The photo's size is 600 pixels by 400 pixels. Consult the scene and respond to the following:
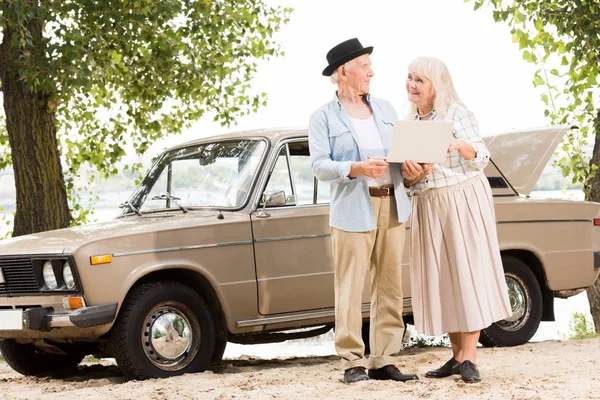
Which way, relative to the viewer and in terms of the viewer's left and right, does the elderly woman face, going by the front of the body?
facing the viewer and to the left of the viewer

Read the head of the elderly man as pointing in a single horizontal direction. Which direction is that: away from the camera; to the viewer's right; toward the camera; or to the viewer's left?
to the viewer's right

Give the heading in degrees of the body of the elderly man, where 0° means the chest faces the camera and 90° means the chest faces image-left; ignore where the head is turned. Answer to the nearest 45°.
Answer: approximately 315°

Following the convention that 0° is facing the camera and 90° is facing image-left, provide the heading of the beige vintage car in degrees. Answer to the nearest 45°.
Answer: approximately 45°

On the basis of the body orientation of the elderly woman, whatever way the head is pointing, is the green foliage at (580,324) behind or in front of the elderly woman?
behind

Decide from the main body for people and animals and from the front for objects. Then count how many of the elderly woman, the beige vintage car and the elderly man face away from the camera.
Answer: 0

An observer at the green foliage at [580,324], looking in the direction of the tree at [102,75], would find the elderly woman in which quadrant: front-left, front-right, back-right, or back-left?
front-left

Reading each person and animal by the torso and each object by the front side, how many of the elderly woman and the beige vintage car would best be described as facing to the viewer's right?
0

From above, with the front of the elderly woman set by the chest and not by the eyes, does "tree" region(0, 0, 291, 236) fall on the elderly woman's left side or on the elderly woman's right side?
on the elderly woman's right side

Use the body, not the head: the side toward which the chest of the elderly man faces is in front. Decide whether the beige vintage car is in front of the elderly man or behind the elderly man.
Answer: behind

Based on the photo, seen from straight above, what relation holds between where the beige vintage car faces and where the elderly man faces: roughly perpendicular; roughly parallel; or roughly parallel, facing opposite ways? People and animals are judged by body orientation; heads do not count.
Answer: roughly perpendicular

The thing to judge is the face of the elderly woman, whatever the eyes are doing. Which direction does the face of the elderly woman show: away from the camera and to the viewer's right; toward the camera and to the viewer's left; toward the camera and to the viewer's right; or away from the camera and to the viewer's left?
toward the camera and to the viewer's left

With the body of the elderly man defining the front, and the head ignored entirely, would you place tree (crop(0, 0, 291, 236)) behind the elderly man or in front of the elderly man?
behind
